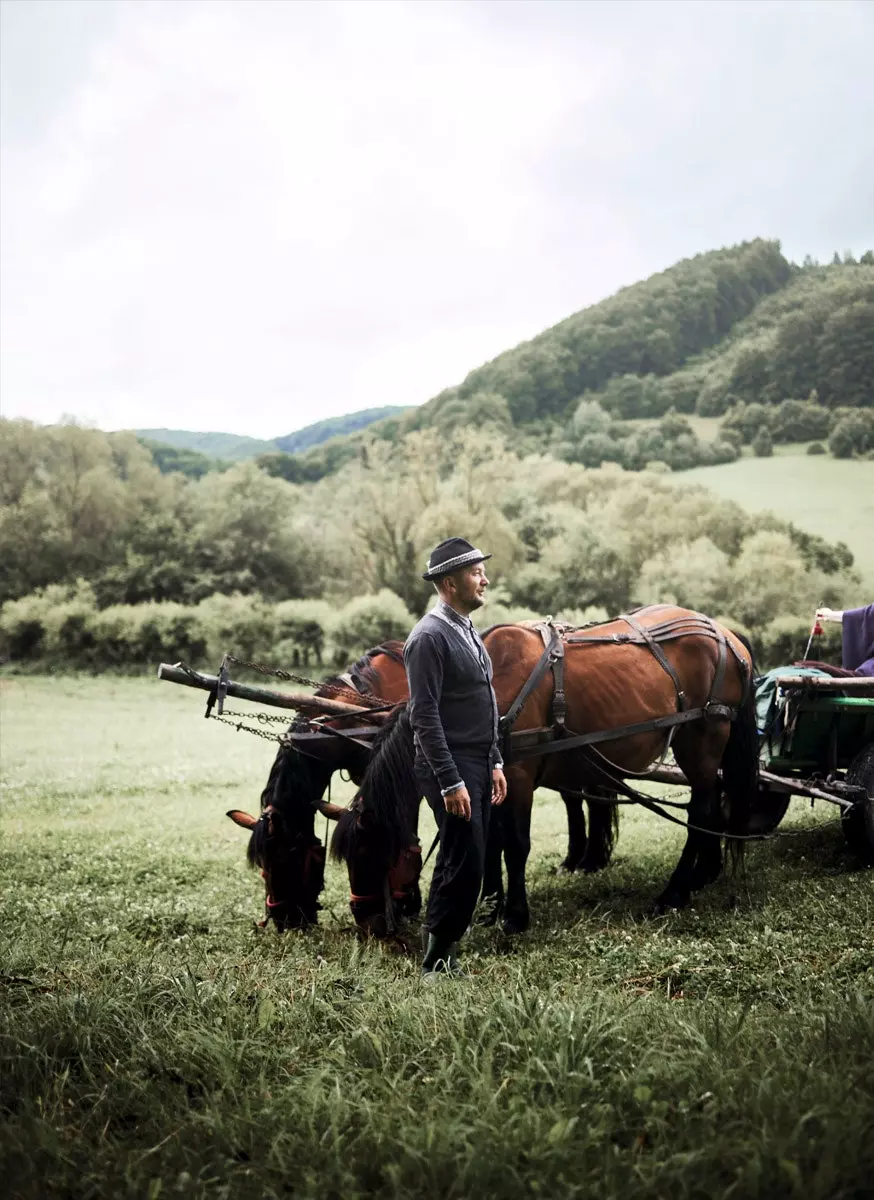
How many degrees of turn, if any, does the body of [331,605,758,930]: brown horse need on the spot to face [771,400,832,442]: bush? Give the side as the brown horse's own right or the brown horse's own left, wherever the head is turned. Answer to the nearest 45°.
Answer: approximately 90° to the brown horse's own right

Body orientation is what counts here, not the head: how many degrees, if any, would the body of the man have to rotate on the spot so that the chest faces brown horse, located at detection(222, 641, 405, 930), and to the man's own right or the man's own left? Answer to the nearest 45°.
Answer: approximately 180°

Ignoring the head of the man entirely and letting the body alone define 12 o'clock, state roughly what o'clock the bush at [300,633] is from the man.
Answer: The bush is roughly at 7 o'clock from the man.

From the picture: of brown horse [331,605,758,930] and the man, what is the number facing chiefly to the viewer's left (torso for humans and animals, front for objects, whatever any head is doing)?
1

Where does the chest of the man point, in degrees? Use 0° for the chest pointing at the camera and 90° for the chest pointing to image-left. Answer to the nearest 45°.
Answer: approximately 315°

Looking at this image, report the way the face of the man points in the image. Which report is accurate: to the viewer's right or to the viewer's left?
to the viewer's right

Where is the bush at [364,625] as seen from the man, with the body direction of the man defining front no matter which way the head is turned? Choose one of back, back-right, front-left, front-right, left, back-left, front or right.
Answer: back-left

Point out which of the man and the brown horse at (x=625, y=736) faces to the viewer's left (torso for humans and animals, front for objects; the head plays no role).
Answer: the brown horse

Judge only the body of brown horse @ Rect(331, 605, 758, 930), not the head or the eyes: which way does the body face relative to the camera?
to the viewer's left
